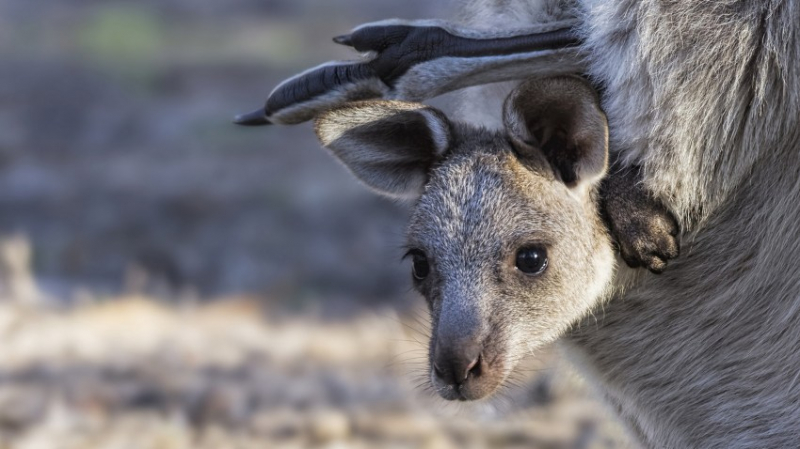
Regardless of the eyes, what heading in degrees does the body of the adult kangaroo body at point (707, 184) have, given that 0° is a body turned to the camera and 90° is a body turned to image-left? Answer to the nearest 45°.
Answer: approximately 90°
